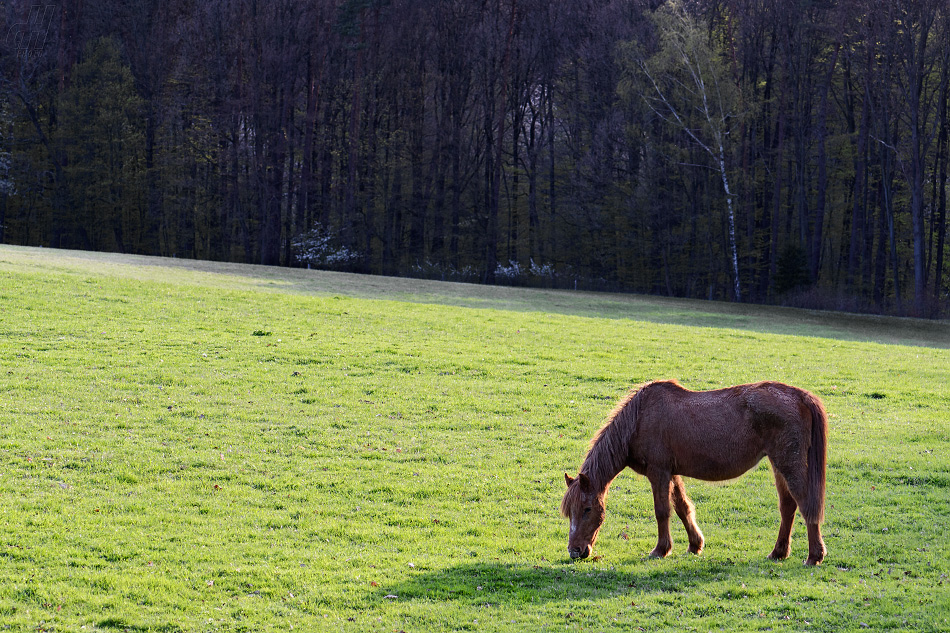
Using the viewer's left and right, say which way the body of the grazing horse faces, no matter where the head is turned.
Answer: facing to the left of the viewer

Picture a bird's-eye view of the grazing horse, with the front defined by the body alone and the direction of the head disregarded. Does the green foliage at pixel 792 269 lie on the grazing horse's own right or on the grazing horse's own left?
on the grazing horse's own right

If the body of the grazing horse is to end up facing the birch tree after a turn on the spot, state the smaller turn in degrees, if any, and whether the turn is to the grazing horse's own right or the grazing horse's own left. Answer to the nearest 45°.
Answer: approximately 90° to the grazing horse's own right
